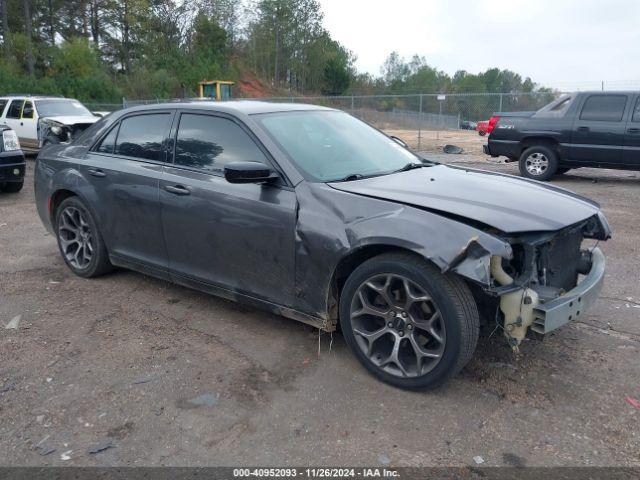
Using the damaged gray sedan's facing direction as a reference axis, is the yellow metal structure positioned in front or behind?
behind

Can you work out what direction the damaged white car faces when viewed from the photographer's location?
facing the viewer and to the right of the viewer

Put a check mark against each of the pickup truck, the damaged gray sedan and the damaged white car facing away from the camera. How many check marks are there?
0

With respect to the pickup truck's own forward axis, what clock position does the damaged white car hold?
The damaged white car is roughly at 6 o'clock from the pickup truck.

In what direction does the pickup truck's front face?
to the viewer's right

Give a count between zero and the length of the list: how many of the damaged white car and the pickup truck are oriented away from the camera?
0

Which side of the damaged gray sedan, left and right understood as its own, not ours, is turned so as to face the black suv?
back

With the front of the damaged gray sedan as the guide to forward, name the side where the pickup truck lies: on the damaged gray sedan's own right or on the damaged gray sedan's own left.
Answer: on the damaged gray sedan's own left

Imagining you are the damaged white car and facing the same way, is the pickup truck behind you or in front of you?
in front

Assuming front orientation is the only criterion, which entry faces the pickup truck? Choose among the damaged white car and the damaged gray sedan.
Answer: the damaged white car

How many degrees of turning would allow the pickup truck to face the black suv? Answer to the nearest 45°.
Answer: approximately 135° to its right

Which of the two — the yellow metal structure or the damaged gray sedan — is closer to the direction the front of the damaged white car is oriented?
the damaged gray sedan

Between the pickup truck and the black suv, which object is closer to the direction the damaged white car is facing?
the pickup truck

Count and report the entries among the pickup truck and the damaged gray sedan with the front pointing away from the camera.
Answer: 0

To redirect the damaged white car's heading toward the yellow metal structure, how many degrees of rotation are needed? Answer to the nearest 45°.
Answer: approximately 90° to its left
